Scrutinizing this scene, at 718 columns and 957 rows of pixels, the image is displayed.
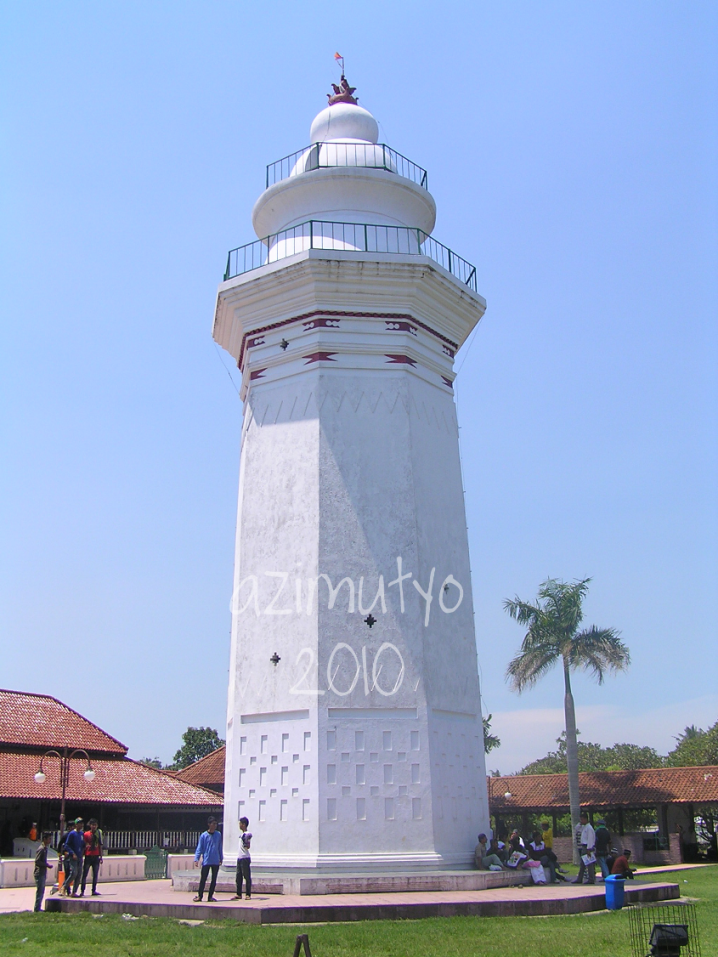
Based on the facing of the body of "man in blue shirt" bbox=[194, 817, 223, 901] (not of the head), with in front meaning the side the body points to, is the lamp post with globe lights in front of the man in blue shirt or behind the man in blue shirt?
behind

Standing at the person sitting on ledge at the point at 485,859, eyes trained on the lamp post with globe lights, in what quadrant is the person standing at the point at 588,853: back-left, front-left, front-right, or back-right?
back-right

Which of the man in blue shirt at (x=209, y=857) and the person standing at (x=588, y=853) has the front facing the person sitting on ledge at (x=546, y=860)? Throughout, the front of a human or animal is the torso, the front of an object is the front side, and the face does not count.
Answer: the person standing

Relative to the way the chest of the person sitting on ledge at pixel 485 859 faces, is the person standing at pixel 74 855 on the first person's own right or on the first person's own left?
on the first person's own right

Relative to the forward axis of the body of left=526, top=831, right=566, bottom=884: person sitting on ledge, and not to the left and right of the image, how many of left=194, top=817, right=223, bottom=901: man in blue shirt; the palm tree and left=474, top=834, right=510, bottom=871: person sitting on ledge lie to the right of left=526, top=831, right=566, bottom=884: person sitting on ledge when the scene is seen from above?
2

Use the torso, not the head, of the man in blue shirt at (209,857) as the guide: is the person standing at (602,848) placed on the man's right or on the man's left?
on the man's left

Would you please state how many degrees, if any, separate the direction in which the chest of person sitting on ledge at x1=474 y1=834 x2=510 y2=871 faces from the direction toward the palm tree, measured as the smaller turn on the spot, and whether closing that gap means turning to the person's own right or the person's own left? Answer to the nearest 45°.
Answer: approximately 45° to the person's own left
